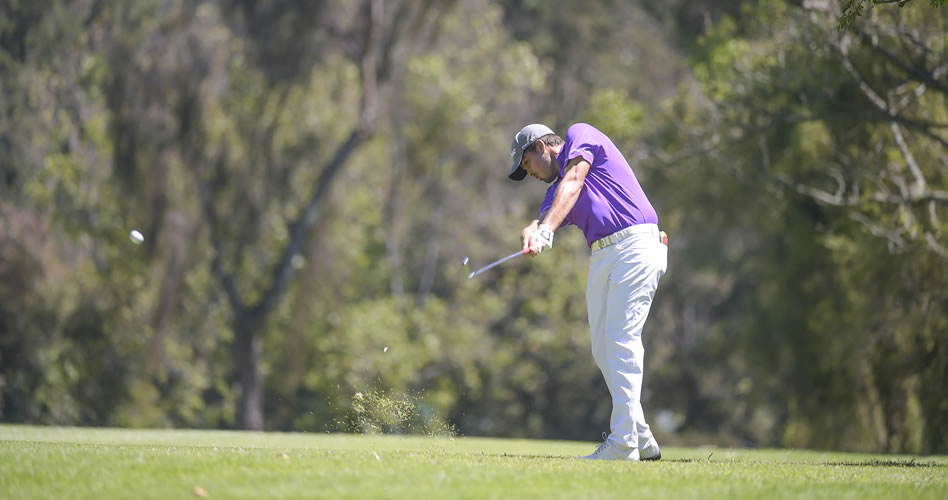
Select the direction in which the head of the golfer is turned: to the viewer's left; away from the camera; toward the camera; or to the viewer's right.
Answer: to the viewer's left

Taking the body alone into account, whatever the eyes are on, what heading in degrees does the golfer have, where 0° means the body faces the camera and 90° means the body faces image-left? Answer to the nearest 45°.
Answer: approximately 90°

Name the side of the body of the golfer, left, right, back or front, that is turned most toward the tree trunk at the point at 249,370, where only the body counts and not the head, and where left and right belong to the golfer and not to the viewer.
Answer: right
